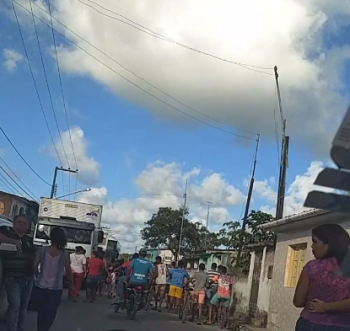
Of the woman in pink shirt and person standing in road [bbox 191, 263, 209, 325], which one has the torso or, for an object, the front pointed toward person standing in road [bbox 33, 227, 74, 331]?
the woman in pink shirt

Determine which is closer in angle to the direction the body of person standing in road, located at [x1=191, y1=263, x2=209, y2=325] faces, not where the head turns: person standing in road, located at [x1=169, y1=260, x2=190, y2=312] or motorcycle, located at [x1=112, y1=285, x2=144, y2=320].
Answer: the person standing in road

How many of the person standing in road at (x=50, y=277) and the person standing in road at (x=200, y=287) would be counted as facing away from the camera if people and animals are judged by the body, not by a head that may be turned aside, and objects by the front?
2

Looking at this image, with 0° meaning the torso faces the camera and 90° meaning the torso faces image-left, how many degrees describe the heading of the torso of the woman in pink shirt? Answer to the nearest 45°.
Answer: approximately 135°

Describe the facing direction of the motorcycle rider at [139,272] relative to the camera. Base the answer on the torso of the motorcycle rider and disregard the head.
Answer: away from the camera

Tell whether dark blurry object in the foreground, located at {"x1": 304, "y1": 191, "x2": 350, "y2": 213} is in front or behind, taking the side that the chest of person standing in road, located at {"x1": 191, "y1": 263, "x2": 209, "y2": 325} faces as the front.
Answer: behind

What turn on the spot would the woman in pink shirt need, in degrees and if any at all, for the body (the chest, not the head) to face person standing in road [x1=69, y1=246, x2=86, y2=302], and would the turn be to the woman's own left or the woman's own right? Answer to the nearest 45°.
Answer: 0° — they already face them

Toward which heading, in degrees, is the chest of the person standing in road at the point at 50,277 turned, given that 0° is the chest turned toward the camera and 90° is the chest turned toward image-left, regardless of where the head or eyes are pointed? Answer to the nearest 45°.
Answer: approximately 180°

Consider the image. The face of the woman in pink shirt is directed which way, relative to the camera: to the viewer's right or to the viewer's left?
to the viewer's left

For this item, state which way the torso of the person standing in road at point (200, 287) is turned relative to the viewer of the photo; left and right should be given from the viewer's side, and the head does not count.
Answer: facing away from the viewer
